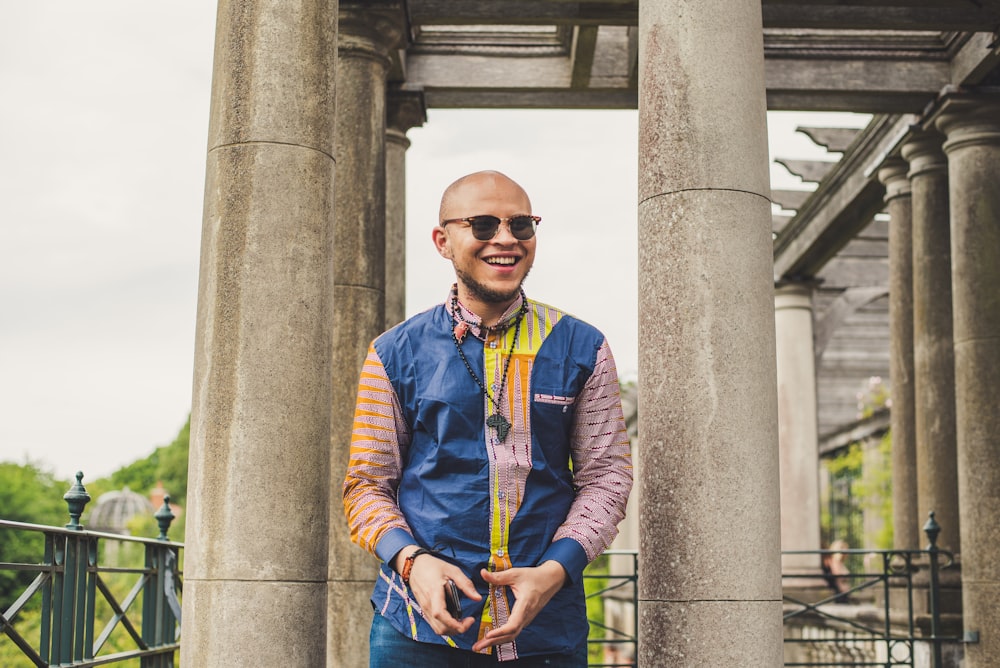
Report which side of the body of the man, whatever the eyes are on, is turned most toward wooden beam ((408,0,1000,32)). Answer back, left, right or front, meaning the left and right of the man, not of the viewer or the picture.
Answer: back

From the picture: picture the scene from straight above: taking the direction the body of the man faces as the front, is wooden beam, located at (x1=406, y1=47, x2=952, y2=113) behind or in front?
behind

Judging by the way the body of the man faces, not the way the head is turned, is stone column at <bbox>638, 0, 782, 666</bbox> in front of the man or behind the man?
behind

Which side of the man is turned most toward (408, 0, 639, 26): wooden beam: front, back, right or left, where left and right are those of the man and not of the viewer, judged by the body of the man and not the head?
back

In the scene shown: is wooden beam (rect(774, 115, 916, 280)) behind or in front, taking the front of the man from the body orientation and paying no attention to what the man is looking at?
behind

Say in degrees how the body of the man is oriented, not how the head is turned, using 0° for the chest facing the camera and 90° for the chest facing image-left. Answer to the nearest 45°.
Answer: approximately 0°

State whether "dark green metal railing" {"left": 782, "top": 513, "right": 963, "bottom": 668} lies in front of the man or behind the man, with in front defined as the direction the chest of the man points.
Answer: behind
